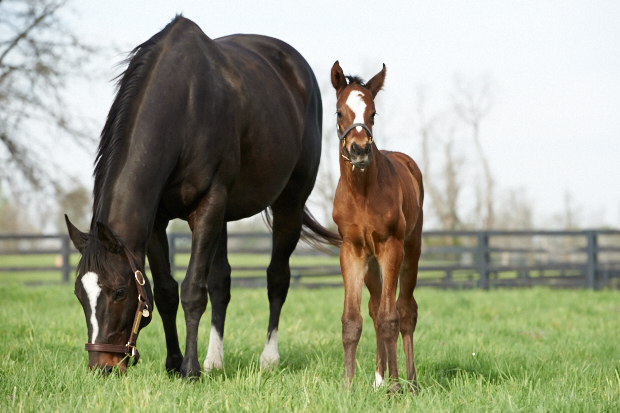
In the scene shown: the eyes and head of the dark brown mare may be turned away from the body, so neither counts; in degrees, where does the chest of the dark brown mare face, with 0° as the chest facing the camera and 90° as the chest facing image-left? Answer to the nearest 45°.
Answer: approximately 45°

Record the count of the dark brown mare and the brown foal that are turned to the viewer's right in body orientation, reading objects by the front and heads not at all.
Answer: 0
